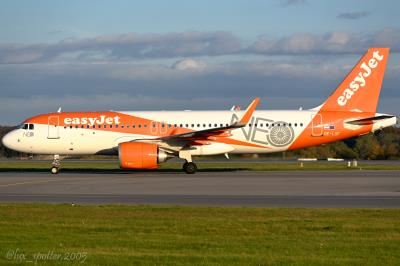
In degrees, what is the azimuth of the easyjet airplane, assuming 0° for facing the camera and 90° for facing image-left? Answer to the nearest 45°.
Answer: approximately 90°
